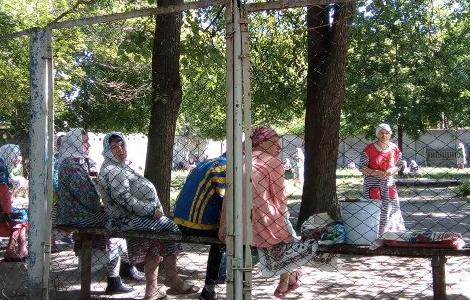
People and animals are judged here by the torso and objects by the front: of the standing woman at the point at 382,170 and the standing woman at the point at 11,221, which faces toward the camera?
the standing woman at the point at 382,170

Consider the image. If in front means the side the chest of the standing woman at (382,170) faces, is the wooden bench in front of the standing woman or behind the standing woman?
in front

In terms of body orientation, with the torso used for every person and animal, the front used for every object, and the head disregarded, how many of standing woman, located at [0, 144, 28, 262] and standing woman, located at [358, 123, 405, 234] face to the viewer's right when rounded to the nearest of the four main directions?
1

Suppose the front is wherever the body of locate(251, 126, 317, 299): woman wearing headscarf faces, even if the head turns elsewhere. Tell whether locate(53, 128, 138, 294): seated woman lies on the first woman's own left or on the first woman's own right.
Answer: on the first woman's own left

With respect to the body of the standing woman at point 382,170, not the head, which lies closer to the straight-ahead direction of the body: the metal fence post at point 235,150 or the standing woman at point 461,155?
the metal fence post

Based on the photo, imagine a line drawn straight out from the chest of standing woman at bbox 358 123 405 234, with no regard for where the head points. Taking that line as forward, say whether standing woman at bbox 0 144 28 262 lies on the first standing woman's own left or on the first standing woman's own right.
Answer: on the first standing woman's own right

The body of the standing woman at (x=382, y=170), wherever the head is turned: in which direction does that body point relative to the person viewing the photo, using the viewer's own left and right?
facing the viewer

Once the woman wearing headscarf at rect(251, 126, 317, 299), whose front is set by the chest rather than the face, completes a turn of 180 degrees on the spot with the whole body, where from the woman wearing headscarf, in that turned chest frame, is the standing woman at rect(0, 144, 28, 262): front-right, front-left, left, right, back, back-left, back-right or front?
right

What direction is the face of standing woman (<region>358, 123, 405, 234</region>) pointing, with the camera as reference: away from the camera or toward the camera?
toward the camera

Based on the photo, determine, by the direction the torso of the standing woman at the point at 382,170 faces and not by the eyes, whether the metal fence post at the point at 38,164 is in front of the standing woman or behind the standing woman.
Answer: in front

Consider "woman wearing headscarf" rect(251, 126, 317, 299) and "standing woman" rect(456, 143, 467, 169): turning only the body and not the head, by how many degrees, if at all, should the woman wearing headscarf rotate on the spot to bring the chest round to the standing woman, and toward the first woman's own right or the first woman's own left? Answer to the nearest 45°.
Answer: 0° — they already face them

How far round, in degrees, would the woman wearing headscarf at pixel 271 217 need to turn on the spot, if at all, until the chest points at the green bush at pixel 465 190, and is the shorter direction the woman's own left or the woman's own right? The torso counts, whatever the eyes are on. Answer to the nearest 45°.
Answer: approximately 45° to the woman's own left

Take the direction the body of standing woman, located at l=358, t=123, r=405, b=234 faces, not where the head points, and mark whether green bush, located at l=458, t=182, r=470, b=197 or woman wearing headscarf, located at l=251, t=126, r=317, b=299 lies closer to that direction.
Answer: the woman wearing headscarf
